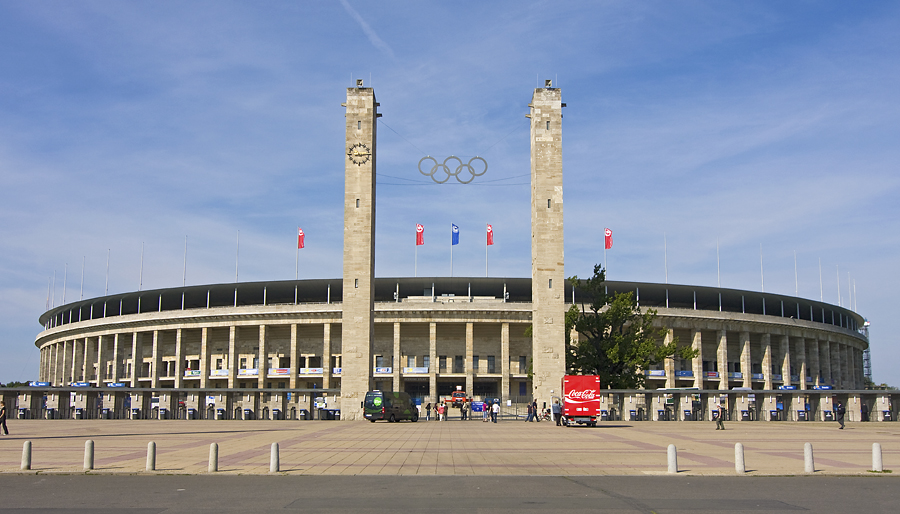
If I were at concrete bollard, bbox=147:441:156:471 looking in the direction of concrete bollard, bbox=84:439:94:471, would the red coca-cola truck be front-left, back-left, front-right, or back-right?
back-right

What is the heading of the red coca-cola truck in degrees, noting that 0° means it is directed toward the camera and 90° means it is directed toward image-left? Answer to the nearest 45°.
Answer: approximately 180°

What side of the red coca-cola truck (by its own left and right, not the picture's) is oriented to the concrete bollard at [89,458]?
back

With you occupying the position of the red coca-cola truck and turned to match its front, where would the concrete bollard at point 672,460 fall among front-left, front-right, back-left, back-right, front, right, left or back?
back

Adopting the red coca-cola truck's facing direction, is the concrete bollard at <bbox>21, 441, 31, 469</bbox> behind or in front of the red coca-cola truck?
behind

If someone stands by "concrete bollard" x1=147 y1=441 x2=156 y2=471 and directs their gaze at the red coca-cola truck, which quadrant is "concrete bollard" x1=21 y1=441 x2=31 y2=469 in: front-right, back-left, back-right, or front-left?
back-left

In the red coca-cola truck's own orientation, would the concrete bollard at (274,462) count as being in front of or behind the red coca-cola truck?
behind

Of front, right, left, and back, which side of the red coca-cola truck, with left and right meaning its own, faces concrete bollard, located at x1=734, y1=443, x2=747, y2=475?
back
